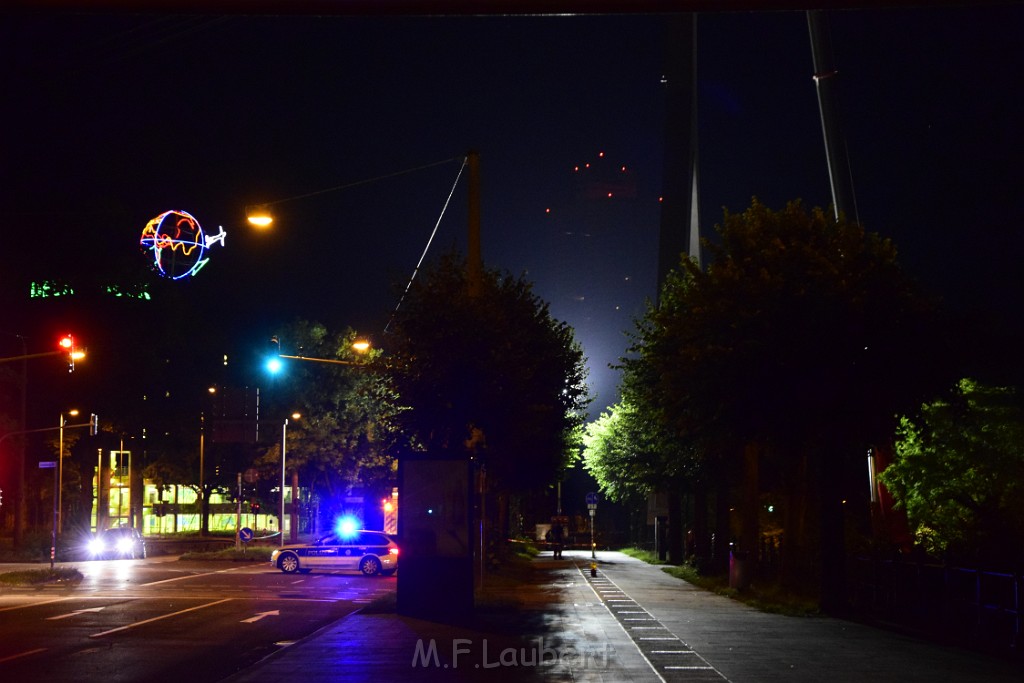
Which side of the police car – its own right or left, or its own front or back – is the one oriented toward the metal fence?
left

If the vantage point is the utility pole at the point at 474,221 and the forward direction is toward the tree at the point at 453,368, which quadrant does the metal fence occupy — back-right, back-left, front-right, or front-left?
front-left

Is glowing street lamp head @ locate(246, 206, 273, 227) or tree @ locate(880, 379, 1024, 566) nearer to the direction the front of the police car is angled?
the glowing street lamp head

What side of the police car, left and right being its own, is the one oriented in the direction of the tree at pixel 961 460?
back

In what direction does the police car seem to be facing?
to the viewer's left
